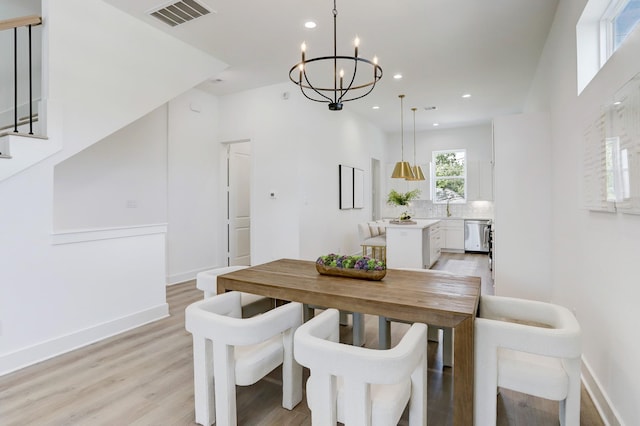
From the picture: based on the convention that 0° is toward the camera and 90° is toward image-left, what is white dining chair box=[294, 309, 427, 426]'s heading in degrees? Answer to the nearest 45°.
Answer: approximately 225°

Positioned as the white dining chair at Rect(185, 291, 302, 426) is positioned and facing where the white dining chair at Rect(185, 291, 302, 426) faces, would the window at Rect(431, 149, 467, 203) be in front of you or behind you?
in front

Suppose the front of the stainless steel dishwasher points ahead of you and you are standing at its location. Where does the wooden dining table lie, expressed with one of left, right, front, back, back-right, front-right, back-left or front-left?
front

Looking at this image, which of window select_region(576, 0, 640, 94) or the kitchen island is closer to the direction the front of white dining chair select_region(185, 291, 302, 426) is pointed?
the kitchen island

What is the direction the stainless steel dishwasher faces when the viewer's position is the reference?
facing the viewer

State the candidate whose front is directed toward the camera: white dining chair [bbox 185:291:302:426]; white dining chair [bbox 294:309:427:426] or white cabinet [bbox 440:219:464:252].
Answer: the white cabinet

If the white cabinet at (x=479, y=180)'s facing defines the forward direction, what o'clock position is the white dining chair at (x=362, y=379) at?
The white dining chair is roughly at 12 o'clock from the white cabinet.

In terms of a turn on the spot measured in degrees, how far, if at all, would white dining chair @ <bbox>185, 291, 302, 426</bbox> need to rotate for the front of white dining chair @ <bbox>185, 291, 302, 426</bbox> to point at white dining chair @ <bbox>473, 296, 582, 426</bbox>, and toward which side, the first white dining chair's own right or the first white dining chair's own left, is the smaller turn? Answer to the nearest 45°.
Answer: approximately 45° to the first white dining chair's own right

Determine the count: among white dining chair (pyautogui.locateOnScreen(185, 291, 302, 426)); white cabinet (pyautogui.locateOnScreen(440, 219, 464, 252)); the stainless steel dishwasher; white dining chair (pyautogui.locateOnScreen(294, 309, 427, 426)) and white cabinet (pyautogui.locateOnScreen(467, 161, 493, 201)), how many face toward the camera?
3

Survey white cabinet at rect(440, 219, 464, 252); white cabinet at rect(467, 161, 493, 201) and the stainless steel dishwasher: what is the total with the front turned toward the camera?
3

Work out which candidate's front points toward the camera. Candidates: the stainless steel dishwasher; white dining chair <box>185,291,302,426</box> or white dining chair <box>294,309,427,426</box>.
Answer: the stainless steel dishwasher

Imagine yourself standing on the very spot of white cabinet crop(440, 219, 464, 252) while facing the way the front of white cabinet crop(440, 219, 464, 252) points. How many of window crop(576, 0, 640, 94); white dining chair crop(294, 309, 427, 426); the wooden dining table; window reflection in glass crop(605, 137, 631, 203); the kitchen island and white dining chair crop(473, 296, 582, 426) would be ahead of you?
6

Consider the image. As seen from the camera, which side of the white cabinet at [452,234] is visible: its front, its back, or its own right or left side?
front

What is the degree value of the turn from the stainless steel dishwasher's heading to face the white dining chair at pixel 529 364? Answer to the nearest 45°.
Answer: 0° — it already faces it

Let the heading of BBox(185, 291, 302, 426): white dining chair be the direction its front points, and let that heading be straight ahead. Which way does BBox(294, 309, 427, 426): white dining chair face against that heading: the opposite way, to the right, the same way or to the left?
the same way
